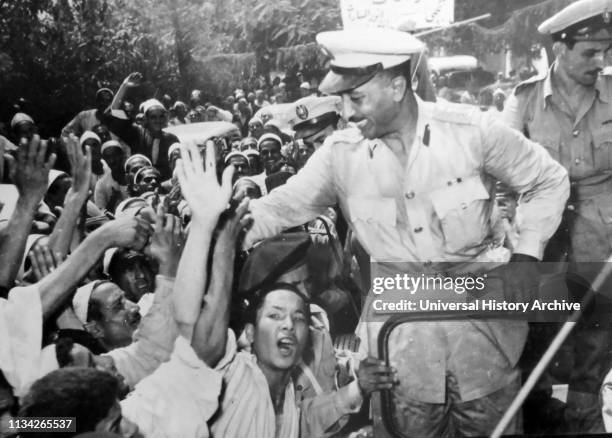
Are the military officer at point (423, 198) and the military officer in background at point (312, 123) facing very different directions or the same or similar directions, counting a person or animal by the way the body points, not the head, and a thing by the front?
same or similar directions

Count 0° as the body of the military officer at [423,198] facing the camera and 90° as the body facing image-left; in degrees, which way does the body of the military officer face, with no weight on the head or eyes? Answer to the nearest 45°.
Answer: approximately 45°

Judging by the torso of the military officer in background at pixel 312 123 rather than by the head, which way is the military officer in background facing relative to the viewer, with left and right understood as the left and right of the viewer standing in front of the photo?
facing the viewer and to the left of the viewer

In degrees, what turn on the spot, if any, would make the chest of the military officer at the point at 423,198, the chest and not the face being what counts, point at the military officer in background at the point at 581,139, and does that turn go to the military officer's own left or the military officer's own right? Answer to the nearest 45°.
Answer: approximately 180°

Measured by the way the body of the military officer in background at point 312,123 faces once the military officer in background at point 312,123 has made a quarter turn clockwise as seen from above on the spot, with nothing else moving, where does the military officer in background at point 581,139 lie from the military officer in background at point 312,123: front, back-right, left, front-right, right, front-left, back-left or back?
back-right
